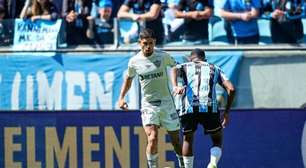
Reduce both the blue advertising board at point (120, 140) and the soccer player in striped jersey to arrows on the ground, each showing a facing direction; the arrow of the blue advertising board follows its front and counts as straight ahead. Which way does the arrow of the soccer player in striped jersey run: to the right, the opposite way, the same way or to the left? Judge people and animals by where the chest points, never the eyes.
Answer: the opposite way

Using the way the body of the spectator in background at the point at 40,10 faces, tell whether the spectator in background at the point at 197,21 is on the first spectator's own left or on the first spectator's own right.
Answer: on the first spectator's own left

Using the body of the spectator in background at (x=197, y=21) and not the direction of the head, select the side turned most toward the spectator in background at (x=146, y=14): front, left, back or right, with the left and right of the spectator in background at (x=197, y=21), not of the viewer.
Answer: right

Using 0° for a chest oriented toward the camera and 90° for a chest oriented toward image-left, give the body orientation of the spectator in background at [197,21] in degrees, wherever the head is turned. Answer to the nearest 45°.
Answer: approximately 0°

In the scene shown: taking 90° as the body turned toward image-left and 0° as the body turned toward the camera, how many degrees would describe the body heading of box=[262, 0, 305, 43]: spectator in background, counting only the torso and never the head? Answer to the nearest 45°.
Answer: approximately 0°

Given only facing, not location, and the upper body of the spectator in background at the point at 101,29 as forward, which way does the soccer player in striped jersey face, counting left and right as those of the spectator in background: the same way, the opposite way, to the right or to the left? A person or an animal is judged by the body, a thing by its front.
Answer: the opposite way

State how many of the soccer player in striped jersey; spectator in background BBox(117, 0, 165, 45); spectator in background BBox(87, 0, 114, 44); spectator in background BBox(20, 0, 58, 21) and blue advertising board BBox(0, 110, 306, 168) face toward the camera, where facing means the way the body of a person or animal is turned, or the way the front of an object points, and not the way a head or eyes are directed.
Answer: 4

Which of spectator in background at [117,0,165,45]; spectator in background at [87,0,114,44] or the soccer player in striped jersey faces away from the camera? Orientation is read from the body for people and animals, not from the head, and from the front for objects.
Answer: the soccer player in striped jersey

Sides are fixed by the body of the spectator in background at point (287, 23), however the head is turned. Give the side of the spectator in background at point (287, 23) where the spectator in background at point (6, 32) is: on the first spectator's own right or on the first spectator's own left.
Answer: on the first spectator's own right

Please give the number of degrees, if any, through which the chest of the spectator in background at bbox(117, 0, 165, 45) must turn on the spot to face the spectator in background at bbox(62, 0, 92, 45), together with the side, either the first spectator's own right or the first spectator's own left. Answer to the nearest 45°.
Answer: approximately 90° to the first spectator's own right

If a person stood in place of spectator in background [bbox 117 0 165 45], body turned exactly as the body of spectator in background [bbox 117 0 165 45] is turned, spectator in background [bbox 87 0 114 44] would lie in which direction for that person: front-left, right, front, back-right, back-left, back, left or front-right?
right
